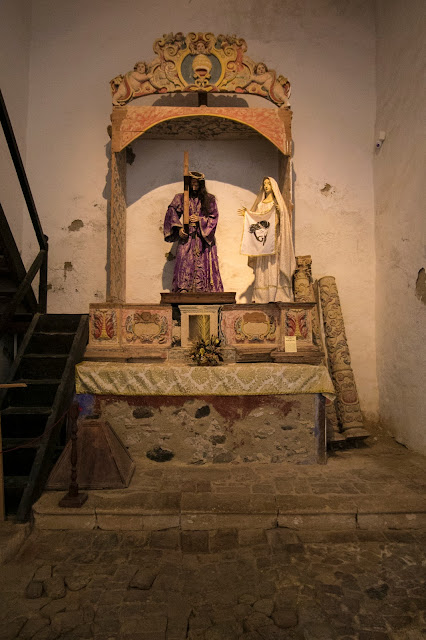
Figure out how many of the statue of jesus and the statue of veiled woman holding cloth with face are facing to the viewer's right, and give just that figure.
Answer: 0

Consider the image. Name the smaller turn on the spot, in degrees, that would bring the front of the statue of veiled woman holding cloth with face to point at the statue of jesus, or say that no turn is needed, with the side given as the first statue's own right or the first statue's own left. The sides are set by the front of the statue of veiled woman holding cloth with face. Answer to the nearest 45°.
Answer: approximately 45° to the first statue's own right

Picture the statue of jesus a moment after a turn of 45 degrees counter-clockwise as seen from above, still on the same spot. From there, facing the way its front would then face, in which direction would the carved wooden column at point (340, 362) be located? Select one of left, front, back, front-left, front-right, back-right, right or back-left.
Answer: front-left

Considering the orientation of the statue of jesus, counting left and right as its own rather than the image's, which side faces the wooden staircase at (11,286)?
right

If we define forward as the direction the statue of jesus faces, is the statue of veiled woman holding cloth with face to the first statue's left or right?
on its left

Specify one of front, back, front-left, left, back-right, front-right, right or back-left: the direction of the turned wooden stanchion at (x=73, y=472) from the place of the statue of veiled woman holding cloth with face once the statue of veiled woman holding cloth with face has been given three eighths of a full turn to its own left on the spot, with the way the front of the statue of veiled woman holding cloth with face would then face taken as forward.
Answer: back-right
